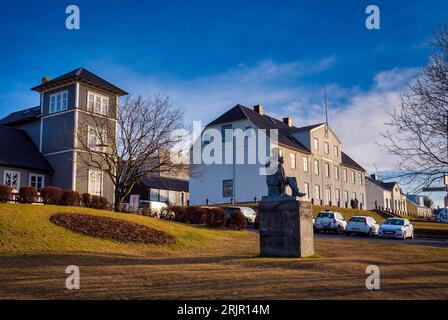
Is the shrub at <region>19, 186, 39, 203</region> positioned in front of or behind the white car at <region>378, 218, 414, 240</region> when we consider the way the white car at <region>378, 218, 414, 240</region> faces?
in front

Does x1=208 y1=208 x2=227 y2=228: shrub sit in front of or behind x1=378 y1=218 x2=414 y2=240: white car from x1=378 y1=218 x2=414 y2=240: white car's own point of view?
in front

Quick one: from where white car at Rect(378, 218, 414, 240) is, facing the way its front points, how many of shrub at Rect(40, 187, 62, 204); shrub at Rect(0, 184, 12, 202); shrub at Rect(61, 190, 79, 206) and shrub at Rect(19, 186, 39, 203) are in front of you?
4

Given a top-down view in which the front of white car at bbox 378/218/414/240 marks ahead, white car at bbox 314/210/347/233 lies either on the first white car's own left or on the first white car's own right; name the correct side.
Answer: on the first white car's own right

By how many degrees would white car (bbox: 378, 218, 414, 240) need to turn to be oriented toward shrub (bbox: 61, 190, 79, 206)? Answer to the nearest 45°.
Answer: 0° — it already faces it

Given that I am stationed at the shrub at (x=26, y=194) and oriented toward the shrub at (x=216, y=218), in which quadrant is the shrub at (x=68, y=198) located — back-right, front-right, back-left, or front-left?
front-left

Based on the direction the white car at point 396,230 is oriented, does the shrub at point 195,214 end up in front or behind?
in front
